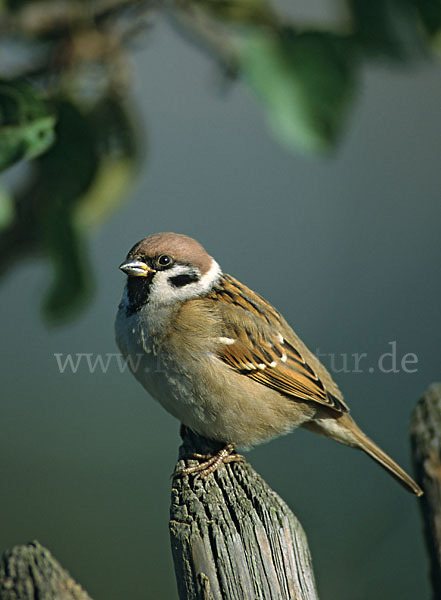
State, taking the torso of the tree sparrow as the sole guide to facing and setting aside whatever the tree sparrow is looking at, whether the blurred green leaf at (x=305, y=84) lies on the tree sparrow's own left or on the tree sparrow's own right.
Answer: on the tree sparrow's own left

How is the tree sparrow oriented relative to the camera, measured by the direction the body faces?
to the viewer's left

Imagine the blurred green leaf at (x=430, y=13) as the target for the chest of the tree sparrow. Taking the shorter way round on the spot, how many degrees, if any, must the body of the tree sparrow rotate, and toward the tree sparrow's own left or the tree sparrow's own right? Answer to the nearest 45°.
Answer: approximately 135° to the tree sparrow's own left
